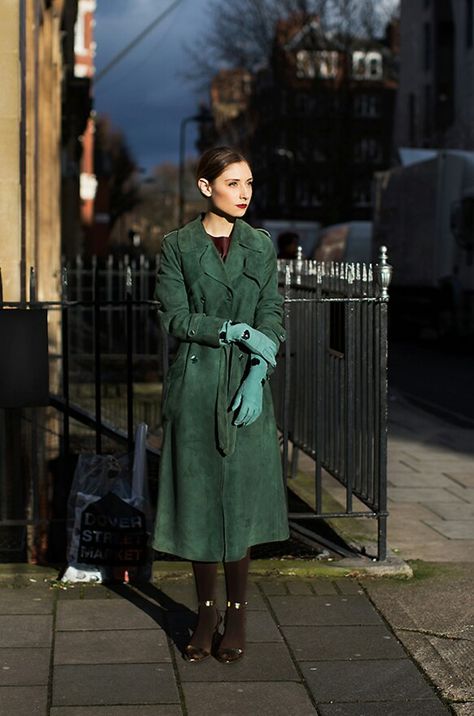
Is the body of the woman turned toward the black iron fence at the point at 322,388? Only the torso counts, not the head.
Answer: no

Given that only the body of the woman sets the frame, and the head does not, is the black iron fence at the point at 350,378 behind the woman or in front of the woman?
behind

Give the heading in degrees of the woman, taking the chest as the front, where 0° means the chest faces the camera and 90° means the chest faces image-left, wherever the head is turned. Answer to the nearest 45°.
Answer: approximately 0°

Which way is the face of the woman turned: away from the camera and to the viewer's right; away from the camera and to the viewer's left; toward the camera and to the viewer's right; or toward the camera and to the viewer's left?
toward the camera and to the viewer's right
